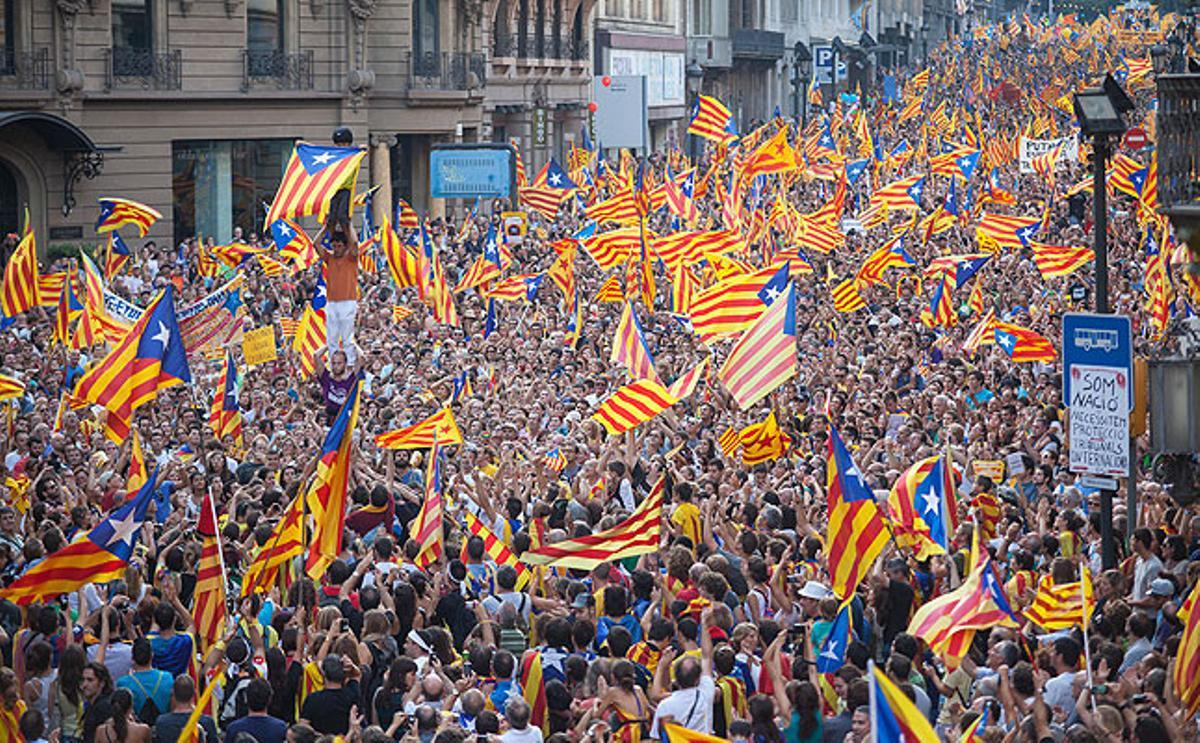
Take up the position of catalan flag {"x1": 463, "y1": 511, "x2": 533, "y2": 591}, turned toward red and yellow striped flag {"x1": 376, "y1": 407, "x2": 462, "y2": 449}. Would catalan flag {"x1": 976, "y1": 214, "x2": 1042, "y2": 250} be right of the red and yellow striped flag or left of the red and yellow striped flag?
right

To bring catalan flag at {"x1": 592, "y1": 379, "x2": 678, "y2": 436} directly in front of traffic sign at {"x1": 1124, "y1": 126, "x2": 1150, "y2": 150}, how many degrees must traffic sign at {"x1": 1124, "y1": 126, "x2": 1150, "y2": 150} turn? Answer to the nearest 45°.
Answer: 0° — it already faces it

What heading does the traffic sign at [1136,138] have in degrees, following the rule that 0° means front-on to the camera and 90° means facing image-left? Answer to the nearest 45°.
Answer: approximately 0°

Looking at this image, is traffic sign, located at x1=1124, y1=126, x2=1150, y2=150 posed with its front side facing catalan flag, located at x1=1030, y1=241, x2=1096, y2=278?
yes

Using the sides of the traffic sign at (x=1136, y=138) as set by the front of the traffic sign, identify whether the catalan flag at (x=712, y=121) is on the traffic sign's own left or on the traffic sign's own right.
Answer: on the traffic sign's own right

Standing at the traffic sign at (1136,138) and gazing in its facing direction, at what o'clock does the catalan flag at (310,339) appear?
The catalan flag is roughly at 1 o'clock from the traffic sign.

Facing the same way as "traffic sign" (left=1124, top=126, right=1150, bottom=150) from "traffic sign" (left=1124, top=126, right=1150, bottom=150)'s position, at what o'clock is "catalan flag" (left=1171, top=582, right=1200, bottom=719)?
The catalan flag is roughly at 12 o'clock from the traffic sign.

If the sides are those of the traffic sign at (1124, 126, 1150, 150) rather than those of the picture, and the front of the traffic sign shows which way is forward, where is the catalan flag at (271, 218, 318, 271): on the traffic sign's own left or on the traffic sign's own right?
on the traffic sign's own right

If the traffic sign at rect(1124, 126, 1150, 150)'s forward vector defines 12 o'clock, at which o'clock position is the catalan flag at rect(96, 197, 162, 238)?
The catalan flag is roughly at 2 o'clock from the traffic sign.
